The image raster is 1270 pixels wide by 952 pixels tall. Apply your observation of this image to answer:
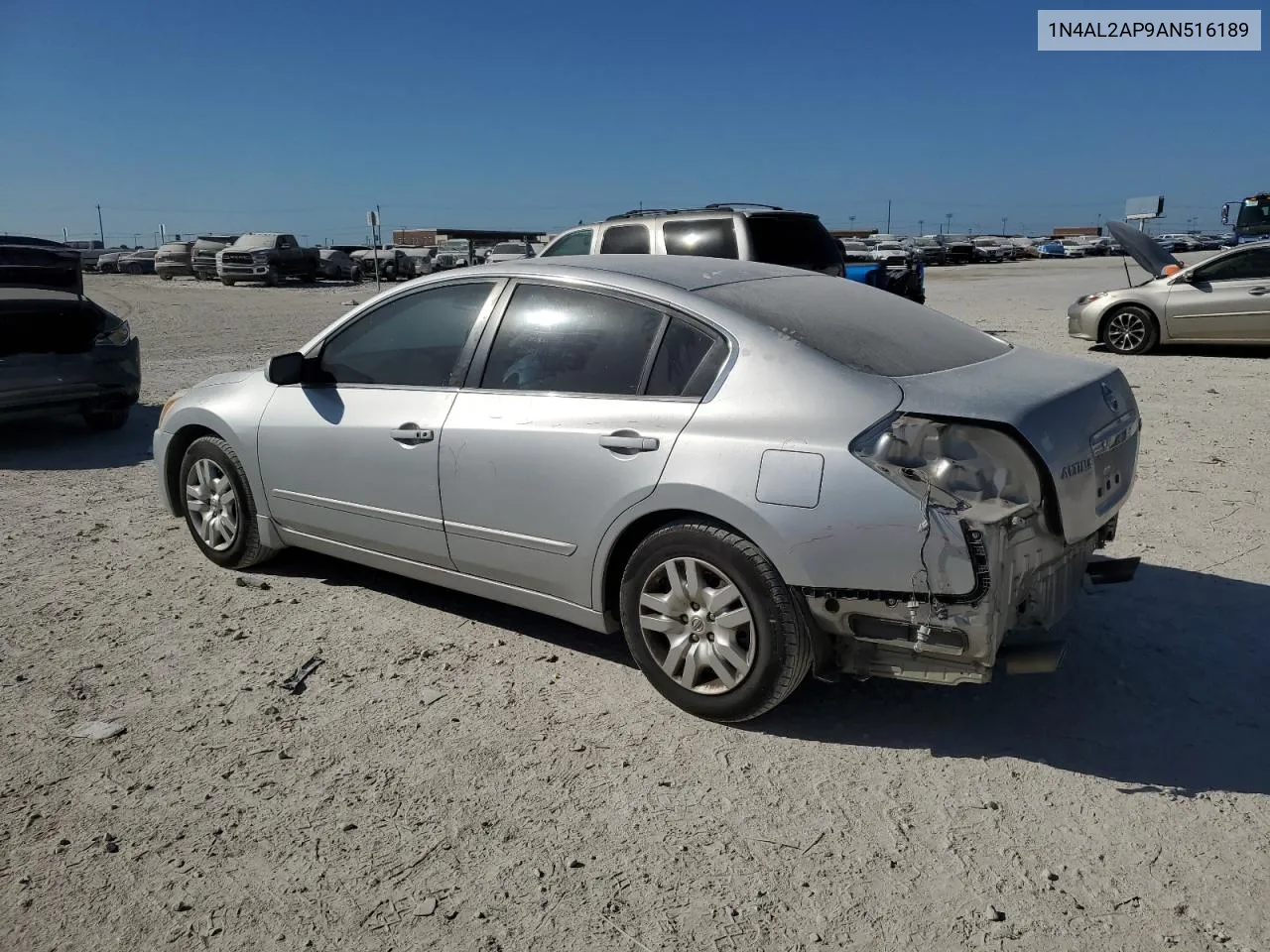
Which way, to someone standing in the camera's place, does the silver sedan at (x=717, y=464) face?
facing away from the viewer and to the left of the viewer

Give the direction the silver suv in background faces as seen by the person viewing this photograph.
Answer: facing away from the viewer and to the left of the viewer

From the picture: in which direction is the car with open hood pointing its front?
to the viewer's left

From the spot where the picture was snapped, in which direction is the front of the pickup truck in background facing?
facing the viewer and to the left of the viewer

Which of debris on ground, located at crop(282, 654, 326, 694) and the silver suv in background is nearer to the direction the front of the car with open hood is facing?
the silver suv in background

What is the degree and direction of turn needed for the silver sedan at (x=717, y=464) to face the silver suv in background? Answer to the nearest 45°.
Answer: approximately 45° to its right

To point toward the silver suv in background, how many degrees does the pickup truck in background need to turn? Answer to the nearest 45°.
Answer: approximately 45° to its left

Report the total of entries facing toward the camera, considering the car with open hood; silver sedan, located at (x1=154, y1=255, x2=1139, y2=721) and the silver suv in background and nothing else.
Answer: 0

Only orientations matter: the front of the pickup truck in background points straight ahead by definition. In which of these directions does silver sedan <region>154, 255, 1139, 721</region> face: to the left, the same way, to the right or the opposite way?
to the right

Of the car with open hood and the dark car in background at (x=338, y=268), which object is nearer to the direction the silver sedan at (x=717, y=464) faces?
the dark car in background

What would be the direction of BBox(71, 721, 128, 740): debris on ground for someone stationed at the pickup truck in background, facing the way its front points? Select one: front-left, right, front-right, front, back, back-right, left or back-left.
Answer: front-left

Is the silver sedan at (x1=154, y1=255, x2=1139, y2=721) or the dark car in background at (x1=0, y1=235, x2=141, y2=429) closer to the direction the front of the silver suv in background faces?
the dark car in background

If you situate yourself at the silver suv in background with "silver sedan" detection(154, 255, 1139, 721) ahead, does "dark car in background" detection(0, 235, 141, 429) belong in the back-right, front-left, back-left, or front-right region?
front-right

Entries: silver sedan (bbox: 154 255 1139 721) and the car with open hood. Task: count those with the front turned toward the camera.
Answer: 0

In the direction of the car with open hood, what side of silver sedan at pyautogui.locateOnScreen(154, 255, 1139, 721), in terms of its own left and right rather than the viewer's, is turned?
right
